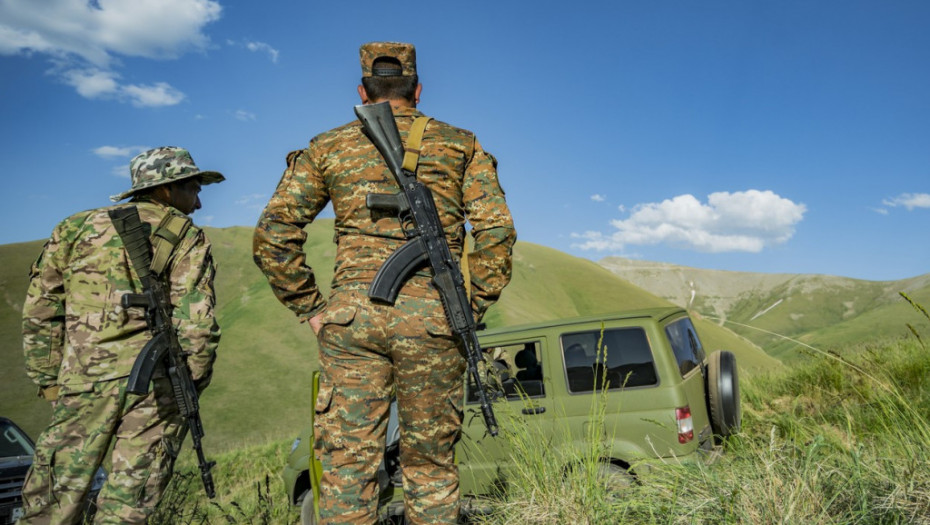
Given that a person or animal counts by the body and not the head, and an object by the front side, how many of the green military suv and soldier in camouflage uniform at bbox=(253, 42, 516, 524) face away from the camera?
1

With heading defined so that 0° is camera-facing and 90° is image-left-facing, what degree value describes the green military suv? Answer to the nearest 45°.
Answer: approximately 90°

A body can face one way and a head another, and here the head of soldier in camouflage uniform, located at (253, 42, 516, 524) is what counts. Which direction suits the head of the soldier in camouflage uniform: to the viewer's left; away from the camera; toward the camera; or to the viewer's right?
away from the camera

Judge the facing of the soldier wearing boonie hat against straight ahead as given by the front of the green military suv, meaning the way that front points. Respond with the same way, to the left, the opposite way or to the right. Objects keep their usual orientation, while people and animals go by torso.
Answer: to the right

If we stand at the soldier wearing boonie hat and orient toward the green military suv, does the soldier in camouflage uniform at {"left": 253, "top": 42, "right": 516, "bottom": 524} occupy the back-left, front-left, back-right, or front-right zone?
front-right

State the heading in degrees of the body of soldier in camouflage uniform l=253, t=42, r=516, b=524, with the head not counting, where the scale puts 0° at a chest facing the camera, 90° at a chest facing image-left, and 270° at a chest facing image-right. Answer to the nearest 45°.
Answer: approximately 180°

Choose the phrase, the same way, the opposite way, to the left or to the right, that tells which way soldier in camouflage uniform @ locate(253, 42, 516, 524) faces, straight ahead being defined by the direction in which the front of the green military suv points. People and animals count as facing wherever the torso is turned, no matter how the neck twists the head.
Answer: to the right

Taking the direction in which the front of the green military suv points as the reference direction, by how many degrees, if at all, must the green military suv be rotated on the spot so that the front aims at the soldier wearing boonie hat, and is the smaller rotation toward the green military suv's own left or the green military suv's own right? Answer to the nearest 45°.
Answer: approximately 45° to the green military suv's own left

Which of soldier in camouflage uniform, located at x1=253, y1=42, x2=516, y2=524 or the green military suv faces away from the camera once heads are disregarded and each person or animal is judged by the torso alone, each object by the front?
the soldier in camouflage uniform

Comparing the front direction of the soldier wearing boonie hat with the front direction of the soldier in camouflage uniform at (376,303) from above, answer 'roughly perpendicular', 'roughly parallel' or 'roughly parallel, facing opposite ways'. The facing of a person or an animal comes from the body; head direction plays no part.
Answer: roughly parallel

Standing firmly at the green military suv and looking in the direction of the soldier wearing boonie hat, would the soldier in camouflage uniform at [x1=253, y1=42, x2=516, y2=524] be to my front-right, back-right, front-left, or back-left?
front-left

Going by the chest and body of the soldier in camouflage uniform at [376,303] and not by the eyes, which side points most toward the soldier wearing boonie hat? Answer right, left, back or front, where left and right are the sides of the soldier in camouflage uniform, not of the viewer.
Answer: left

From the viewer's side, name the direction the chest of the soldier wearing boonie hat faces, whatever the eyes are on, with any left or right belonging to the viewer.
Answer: facing away from the viewer and to the right of the viewer

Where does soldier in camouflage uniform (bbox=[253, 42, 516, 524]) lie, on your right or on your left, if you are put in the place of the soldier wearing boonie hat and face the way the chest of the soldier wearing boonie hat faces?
on your right

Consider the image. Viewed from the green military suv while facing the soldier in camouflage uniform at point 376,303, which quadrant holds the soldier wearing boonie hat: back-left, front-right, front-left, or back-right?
front-right
